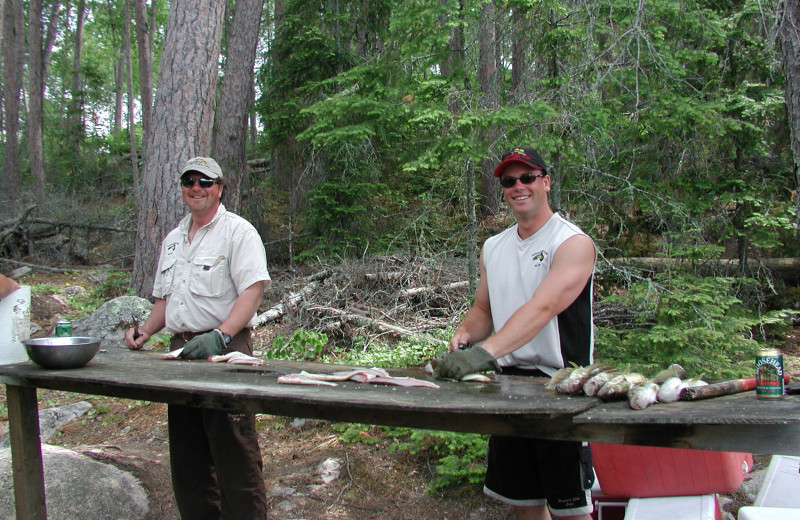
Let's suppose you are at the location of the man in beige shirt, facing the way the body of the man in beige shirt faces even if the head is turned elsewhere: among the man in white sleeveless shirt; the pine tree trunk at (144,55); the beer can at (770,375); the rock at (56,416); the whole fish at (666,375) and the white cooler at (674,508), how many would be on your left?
4

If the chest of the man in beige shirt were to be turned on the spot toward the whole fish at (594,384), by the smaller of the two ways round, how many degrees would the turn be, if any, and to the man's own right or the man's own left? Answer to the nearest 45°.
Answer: approximately 90° to the man's own left

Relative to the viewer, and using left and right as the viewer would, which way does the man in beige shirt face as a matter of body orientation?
facing the viewer and to the left of the viewer

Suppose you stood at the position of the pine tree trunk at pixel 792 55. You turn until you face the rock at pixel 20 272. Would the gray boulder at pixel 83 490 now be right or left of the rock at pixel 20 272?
left

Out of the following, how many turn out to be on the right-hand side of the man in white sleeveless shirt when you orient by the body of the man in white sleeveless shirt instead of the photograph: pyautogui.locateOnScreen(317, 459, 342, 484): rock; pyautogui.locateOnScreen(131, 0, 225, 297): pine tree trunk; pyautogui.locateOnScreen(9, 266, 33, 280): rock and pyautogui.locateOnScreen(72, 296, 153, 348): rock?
4

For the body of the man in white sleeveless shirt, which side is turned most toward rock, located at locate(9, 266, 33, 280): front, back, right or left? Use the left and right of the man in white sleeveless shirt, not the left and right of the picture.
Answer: right

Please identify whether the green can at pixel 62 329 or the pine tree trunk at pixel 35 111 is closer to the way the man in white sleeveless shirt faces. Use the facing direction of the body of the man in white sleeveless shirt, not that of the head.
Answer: the green can

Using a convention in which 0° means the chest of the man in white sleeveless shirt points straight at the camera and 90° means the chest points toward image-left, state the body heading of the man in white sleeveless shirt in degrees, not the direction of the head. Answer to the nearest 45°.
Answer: approximately 45°

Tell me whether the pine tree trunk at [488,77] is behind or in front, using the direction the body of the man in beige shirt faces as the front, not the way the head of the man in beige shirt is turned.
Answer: behind

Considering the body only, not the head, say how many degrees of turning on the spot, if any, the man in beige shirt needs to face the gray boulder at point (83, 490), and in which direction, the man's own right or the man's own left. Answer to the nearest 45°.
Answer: approximately 90° to the man's own right

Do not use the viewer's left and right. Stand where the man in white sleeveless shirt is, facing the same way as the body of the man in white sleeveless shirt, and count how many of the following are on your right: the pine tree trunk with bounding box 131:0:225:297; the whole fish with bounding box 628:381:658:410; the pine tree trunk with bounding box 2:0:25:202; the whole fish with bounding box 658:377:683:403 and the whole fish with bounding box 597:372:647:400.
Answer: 2

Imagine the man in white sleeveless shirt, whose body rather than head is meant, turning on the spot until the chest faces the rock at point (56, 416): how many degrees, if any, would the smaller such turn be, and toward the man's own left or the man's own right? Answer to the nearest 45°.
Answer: approximately 90° to the man's own right
